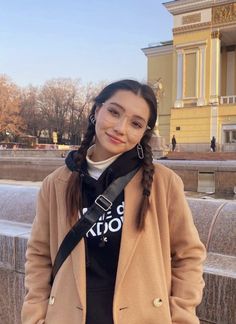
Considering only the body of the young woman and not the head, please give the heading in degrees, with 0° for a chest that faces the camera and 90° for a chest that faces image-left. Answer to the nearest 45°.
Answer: approximately 0°

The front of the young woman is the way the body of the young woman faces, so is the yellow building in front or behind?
behind
